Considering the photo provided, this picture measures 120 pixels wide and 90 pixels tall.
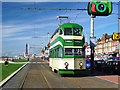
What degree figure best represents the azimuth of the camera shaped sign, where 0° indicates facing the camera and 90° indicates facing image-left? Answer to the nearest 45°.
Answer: approximately 0°
